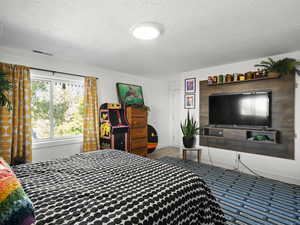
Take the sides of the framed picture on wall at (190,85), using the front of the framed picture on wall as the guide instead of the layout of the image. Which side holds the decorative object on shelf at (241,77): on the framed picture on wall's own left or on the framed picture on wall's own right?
on the framed picture on wall's own left

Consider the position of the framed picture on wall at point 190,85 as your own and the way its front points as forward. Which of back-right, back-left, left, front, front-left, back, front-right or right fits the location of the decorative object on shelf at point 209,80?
front-left

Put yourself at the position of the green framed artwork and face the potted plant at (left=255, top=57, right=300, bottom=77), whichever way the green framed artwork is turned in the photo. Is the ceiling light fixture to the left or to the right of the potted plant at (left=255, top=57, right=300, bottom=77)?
right

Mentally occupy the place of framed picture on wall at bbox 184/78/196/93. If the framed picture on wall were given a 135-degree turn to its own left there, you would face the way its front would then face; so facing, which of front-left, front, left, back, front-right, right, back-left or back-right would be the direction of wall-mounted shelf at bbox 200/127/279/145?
right

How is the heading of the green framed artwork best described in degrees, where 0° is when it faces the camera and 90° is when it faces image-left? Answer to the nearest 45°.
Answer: approximately 315°

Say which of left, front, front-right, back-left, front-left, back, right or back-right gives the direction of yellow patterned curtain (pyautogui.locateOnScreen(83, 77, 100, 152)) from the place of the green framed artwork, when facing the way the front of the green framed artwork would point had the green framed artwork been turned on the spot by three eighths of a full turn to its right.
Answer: front-left

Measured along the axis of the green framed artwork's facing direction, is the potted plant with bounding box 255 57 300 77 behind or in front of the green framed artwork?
in front

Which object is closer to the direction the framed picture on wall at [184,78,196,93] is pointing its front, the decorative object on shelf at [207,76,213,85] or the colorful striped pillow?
the colorful striped pillow

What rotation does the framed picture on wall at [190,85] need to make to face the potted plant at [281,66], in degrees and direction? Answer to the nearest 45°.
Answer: approximately 45° to its left
